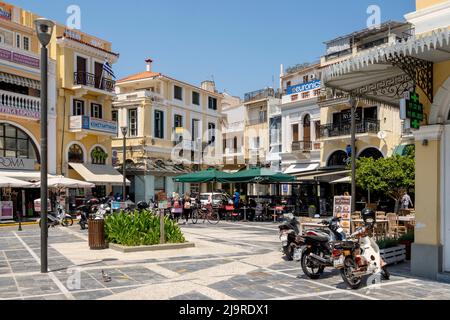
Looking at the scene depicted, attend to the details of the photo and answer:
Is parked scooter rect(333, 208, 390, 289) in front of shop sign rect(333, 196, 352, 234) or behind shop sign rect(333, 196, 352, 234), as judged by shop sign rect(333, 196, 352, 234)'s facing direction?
in front

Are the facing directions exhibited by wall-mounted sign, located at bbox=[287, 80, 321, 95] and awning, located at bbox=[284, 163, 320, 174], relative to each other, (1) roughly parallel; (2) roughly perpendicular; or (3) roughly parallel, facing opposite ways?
roughly parallel

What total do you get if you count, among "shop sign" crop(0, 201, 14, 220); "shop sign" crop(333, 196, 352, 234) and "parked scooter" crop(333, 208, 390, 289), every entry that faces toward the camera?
2

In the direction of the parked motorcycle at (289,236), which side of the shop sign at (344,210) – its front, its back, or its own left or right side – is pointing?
front

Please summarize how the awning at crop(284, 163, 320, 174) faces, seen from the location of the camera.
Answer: facing the viewer and to the left of the viewer

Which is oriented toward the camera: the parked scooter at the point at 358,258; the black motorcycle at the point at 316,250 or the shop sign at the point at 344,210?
the shop sign

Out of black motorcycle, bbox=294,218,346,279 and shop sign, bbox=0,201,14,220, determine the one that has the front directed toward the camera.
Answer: the shop sign

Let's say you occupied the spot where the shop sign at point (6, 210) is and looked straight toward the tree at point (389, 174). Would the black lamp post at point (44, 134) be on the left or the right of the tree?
right

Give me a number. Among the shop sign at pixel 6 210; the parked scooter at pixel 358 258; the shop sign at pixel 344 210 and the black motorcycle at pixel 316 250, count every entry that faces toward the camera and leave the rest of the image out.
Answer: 2

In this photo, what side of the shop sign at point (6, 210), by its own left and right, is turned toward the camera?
front

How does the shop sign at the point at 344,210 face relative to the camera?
toward the camera

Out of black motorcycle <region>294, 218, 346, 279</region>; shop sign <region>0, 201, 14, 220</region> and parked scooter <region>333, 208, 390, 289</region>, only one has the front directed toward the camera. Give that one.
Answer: the shop sign

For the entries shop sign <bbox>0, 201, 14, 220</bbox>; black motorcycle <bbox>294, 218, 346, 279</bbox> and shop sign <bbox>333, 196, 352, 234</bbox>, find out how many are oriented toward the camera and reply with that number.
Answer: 2
